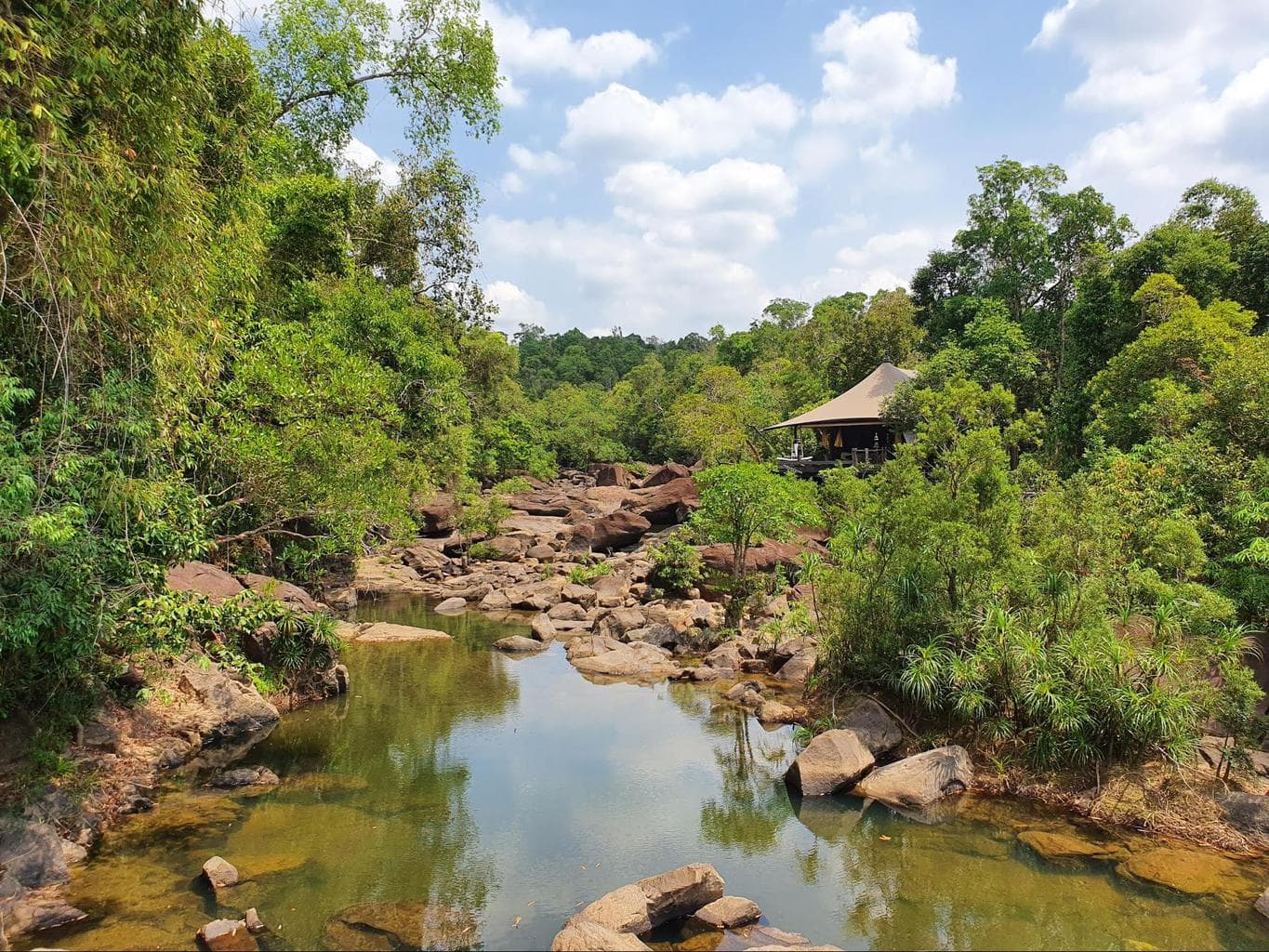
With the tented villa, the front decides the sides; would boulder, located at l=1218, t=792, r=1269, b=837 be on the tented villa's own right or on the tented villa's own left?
on the tented villa's own left

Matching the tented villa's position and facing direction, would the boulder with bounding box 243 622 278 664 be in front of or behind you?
in front

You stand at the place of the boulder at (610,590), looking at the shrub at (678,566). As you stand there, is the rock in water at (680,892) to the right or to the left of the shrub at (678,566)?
right

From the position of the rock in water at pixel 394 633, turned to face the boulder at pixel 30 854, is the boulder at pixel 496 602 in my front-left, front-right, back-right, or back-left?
back-left

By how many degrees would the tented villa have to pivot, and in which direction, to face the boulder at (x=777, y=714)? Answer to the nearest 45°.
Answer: approximately 45° to its left

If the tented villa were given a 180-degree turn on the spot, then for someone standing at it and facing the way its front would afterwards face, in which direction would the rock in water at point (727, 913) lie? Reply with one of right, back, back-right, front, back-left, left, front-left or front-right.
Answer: back-right

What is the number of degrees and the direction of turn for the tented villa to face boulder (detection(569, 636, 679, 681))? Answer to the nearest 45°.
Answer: approximately 45° to its left

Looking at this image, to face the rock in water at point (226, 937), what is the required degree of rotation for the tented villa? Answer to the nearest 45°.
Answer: approximately 45° to its left

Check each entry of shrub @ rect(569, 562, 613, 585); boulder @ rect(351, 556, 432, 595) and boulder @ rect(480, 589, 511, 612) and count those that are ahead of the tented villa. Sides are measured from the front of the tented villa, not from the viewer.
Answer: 3

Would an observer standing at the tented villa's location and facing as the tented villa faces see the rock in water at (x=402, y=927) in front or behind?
in front

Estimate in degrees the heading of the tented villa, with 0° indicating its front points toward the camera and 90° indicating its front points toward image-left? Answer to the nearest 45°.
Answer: approximately 45°

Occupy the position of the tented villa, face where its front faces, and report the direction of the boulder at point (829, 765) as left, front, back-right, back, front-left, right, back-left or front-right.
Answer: front-left

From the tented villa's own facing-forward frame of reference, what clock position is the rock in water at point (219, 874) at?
The rock in water is roughly at 11 o'clock from the tented villa.

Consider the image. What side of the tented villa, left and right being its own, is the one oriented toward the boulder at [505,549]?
front
